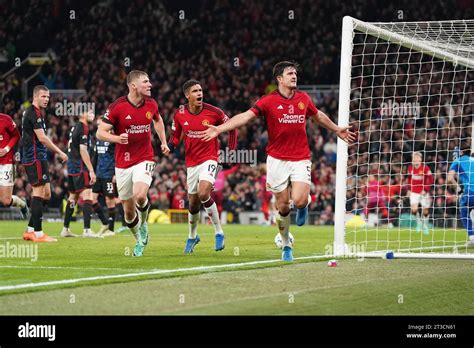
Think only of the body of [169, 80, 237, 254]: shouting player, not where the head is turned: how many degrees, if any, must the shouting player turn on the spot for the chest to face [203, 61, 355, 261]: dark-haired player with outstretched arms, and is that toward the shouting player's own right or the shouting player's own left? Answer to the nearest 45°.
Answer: approximately 45° to the shouting player's own left

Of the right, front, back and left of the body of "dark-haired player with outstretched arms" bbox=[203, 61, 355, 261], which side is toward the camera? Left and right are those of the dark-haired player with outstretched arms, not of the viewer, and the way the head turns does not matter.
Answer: front

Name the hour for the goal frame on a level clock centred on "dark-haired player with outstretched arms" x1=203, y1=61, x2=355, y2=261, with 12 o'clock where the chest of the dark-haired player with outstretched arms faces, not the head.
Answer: The goal frame is roughly at 9 o'clock from the dark-haired player with outstretched arms.

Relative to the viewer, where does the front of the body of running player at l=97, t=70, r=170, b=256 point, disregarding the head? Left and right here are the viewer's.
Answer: facing the viewer and to the right of the viewer

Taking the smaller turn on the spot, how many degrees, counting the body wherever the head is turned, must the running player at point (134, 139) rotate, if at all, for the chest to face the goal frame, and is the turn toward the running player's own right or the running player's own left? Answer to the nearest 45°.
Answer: approximately 45° to the running player's own left

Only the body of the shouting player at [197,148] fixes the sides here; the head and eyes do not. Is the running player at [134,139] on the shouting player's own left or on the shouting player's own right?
on the shouting player's own right

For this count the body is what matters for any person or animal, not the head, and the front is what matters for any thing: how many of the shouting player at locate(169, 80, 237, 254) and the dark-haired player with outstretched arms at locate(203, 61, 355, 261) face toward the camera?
2

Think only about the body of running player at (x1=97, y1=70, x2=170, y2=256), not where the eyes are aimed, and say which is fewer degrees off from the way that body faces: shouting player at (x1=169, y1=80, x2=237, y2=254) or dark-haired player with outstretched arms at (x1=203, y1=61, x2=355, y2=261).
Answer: the dark-haired player with outstretched arms

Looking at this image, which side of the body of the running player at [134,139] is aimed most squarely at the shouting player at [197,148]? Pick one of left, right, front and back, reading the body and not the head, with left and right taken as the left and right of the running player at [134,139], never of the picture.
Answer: left

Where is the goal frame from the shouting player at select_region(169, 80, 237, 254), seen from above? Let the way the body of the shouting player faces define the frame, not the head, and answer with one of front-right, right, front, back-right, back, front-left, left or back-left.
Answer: left

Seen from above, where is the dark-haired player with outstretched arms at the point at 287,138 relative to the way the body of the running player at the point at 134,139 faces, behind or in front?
in front

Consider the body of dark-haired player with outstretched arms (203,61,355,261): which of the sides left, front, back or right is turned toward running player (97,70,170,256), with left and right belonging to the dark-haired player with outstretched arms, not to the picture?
right

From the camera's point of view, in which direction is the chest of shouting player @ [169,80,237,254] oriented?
toward the camera
